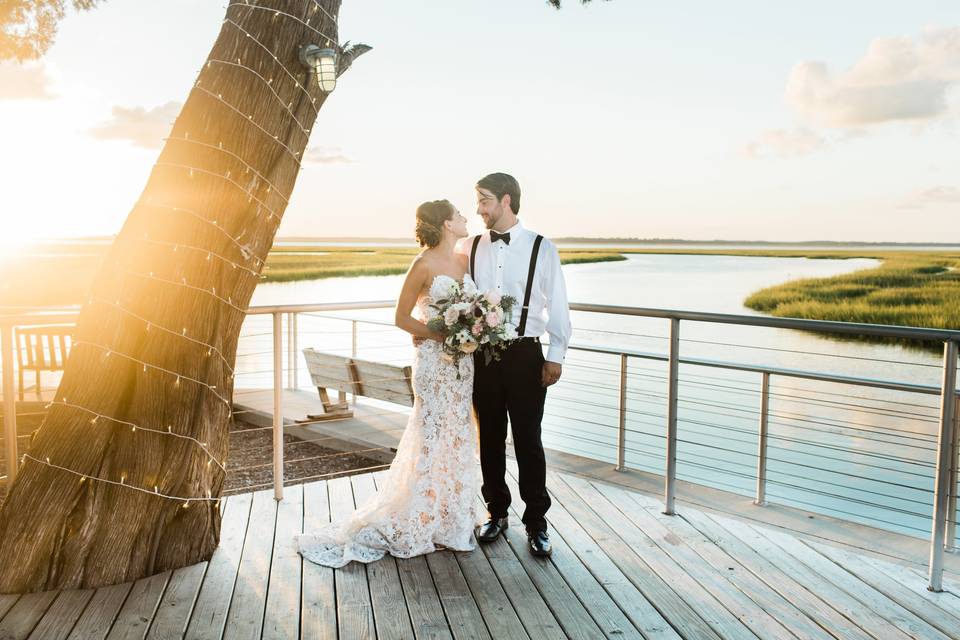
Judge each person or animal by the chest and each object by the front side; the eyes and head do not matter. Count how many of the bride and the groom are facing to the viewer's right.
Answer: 1

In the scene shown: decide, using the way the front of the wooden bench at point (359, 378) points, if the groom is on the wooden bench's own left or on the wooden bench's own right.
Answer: on the wooden bench's own right

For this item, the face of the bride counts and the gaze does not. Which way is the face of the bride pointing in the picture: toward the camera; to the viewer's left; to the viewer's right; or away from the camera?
to the viewer's right

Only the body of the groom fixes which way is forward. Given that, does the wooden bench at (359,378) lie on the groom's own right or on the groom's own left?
on the groom's own right

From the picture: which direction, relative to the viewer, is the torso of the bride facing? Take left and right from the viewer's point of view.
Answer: facing to the right of the viewer

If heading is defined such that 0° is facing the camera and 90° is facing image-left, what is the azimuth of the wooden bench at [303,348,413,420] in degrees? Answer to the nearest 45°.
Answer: approximately 225°

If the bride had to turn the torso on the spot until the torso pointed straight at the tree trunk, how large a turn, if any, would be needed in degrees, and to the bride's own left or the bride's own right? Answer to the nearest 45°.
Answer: approximately 180°

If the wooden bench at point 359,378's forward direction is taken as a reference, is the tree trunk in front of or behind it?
behind

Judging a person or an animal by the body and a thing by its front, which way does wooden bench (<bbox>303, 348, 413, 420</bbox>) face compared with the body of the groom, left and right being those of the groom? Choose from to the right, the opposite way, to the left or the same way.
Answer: the opposite way

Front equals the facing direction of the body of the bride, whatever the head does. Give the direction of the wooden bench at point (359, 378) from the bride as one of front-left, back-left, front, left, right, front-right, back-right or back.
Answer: left

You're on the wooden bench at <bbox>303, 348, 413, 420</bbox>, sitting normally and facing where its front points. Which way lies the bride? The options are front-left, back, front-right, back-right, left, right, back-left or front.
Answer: back-right
